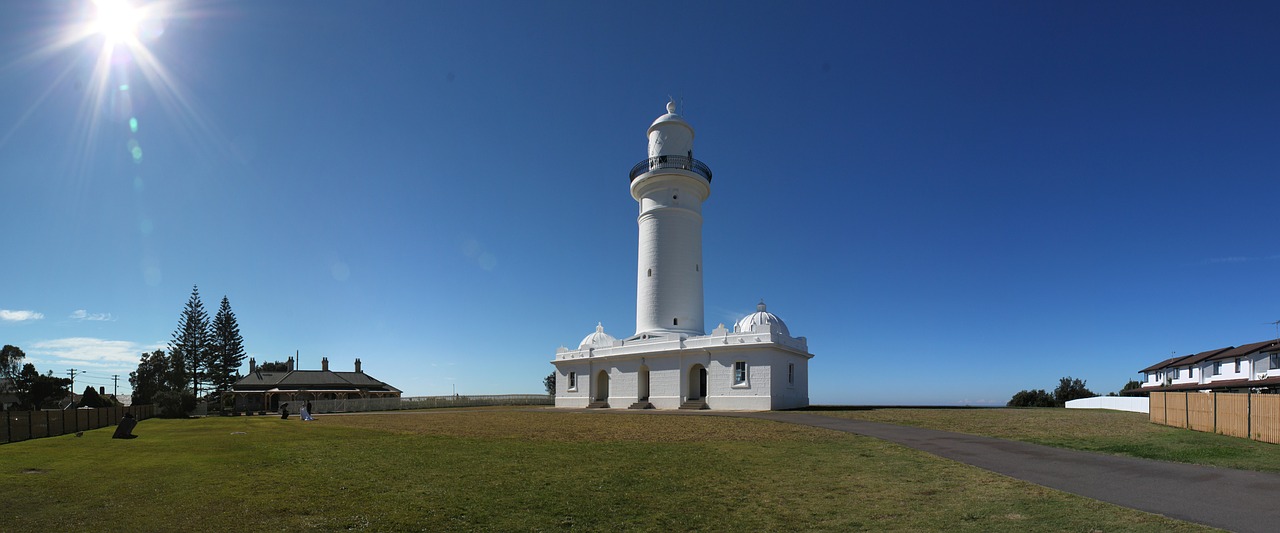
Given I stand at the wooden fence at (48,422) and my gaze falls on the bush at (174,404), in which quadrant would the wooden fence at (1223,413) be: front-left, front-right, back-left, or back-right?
back-right

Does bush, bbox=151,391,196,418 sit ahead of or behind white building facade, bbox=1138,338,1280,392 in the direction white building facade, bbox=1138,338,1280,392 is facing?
ahead

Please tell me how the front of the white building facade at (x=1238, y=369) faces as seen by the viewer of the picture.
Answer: facing the viewer and to the left of the viewer

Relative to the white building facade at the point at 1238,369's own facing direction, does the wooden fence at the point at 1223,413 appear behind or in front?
in front

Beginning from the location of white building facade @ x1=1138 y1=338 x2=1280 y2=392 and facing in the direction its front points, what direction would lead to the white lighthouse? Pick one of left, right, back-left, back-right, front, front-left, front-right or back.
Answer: front
